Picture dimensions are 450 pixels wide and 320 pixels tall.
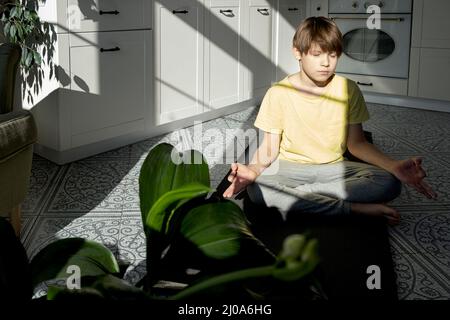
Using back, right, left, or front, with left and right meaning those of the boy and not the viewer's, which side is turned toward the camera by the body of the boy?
front

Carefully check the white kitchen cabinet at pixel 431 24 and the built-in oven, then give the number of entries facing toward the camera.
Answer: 2

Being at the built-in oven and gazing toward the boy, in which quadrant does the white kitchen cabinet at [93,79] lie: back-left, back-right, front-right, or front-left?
front-right

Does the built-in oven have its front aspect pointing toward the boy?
yes

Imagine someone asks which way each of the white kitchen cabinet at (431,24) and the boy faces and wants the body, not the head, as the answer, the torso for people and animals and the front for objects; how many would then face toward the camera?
2

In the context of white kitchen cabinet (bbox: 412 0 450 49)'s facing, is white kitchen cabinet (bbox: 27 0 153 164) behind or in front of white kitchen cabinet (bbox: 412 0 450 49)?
in front

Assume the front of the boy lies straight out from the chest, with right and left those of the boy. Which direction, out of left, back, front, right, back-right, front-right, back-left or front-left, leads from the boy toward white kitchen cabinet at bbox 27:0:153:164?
back-right

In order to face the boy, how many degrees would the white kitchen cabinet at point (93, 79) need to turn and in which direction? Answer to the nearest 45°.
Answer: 0° — it already faces them

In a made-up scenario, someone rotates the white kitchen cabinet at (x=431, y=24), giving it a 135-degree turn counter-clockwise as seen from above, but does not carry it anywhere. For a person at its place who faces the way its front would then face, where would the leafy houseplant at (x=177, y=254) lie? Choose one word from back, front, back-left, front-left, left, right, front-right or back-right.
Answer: back-right

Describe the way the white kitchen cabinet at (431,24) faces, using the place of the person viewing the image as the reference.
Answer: facing the viewer

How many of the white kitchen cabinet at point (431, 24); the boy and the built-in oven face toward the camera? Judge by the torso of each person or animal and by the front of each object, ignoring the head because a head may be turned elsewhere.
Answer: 3

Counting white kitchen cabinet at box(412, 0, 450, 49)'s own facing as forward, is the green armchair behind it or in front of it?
in front

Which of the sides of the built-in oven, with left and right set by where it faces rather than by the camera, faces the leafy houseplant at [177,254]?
front
